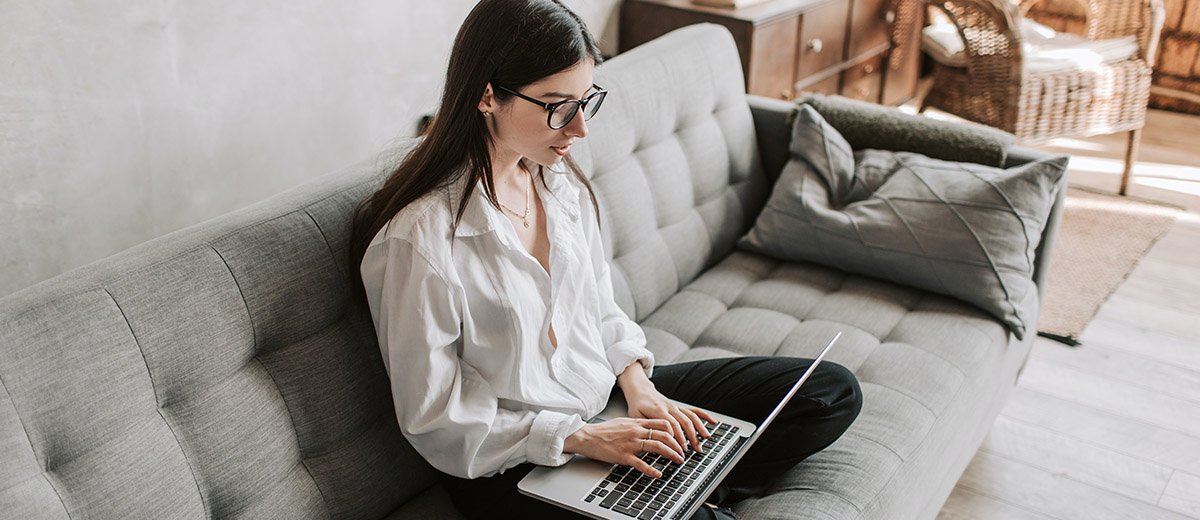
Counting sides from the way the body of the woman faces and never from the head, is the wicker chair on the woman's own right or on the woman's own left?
on the woman's own left

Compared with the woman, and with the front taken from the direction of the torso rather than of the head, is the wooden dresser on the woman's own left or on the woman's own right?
on the woman's own left

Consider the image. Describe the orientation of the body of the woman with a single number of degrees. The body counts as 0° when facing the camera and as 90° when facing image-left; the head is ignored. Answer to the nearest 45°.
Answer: approximately 315°

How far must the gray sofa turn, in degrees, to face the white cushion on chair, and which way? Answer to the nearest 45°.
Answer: approximately 90° to its left

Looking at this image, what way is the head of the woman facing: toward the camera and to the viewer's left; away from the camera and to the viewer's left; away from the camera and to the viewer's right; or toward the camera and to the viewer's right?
toward the camera and to the viewer's right

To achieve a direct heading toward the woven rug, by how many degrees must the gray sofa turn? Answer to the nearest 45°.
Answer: approximately 90° to its left
